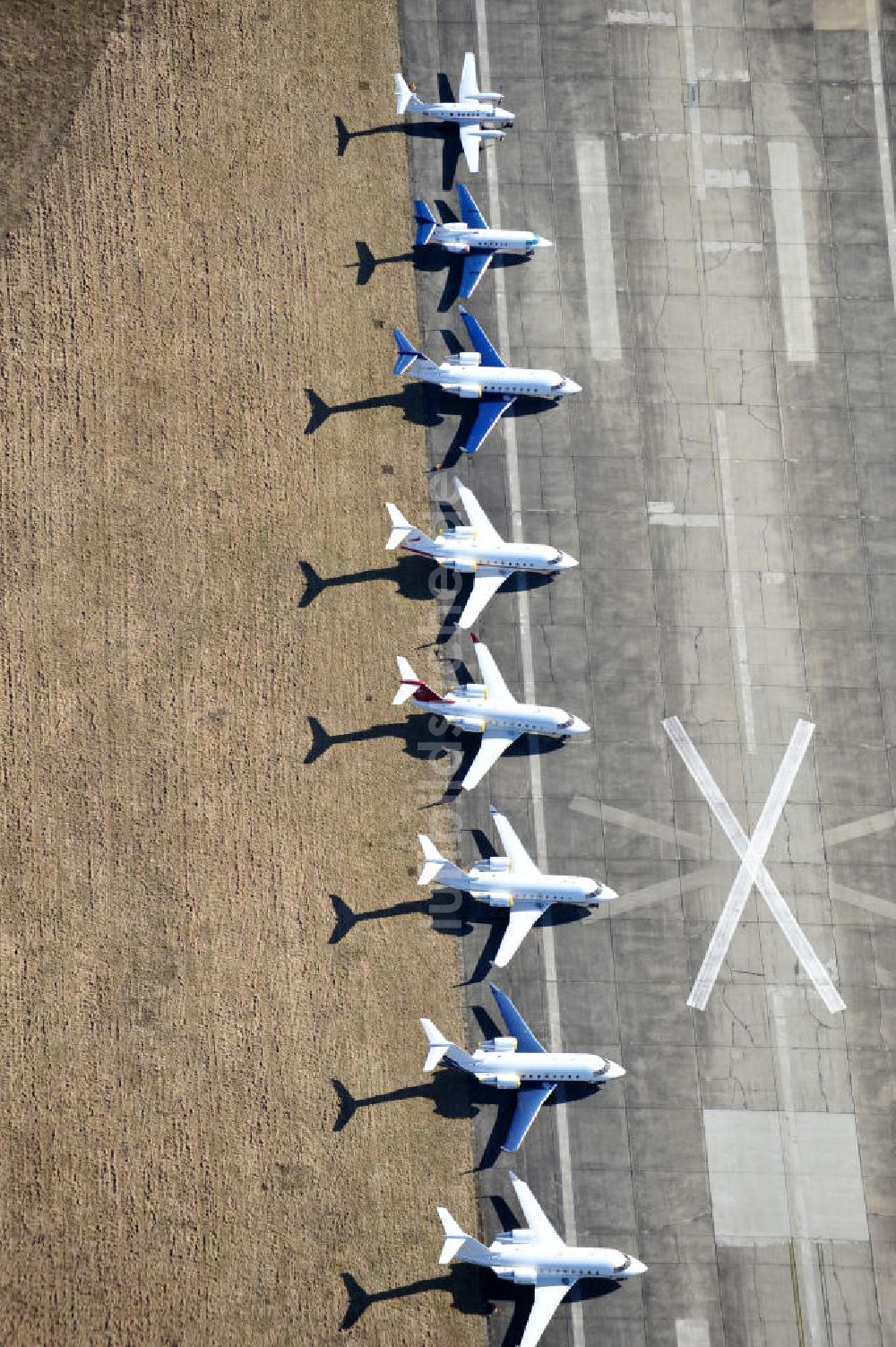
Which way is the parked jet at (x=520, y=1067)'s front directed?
to the viewer's right

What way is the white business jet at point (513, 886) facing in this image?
to the viewer's right

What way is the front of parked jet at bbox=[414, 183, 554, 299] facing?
to the viewer's right

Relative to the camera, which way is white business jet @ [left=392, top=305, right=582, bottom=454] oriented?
to the viewer's right

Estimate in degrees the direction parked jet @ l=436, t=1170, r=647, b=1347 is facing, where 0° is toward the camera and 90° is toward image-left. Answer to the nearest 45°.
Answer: approximately 270°

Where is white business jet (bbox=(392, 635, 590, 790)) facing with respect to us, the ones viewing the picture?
facing to the right of the viewer
